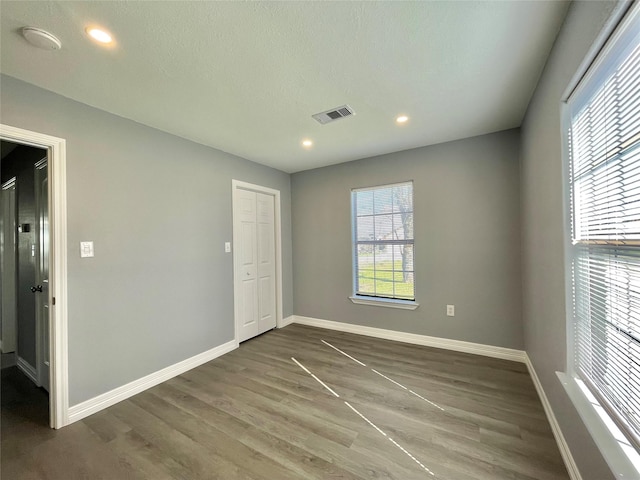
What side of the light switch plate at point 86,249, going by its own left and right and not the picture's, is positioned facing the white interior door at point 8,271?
back

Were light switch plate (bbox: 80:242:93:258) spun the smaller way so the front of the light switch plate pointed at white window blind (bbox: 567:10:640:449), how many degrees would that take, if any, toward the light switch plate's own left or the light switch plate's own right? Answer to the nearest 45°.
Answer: approximately 45° to the light switch plate's own left

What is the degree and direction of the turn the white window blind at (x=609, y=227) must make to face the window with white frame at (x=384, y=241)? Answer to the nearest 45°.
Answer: approximately 45° to its right

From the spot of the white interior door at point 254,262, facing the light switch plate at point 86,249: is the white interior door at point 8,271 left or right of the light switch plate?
right

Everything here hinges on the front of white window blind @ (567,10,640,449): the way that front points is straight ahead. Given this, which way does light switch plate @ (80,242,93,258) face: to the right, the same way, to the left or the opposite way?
the opposite way

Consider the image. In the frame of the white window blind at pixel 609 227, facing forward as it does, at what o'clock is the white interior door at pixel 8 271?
The white interior door is roughly at 11 o'clock from the white window blind.

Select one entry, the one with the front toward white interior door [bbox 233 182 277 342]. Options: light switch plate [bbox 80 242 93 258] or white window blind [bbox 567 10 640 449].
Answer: the white window blind

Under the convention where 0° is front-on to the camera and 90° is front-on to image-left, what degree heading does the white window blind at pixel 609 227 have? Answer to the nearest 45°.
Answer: approximately 90°

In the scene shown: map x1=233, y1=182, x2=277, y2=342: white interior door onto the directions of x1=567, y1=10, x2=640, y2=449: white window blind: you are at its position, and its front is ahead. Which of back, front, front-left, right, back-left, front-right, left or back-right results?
front

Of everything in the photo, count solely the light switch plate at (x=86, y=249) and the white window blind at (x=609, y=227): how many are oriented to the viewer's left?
1

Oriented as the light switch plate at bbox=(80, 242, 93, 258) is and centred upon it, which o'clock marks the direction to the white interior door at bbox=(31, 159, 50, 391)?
The white interior door is roughly at 5 o'clock from the light switch plate.

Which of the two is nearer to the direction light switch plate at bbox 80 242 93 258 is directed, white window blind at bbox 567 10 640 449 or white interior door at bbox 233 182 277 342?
the white window blind

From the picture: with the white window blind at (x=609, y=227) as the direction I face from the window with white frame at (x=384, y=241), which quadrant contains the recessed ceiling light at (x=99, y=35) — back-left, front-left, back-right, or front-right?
front-right

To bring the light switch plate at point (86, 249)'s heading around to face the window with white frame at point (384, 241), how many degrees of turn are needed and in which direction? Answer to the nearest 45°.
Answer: approximately 90° to its left
